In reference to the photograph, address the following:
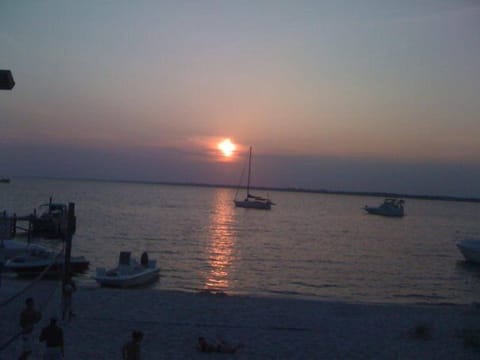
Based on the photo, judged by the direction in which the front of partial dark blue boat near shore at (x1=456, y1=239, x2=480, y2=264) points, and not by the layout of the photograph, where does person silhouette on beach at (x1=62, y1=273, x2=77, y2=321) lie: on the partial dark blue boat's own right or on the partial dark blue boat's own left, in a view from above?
on the partial dark blue boat's own left

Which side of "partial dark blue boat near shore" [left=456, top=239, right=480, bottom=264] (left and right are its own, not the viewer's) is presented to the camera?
left

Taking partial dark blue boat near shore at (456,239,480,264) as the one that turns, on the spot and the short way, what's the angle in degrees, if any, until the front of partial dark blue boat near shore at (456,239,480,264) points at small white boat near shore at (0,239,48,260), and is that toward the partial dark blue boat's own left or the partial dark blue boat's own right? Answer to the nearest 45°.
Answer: approximately 45° to the partial dark blue boat's own left

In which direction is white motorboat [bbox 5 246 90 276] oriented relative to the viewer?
to the viewer's left
